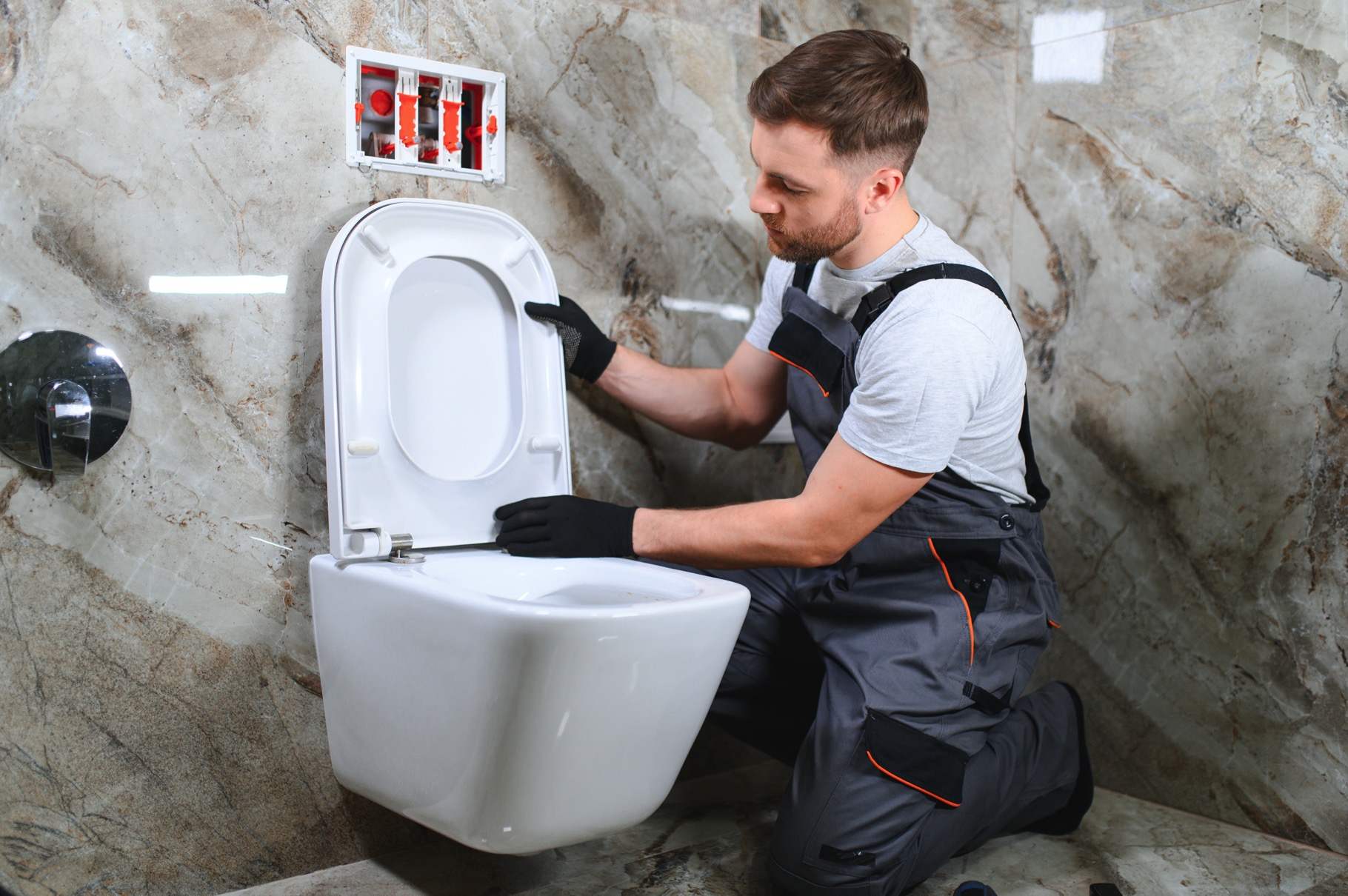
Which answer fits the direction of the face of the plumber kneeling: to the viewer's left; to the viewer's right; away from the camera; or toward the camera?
to the viewer's left

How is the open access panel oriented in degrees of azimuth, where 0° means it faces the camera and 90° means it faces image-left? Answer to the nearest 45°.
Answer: approximately 315°
